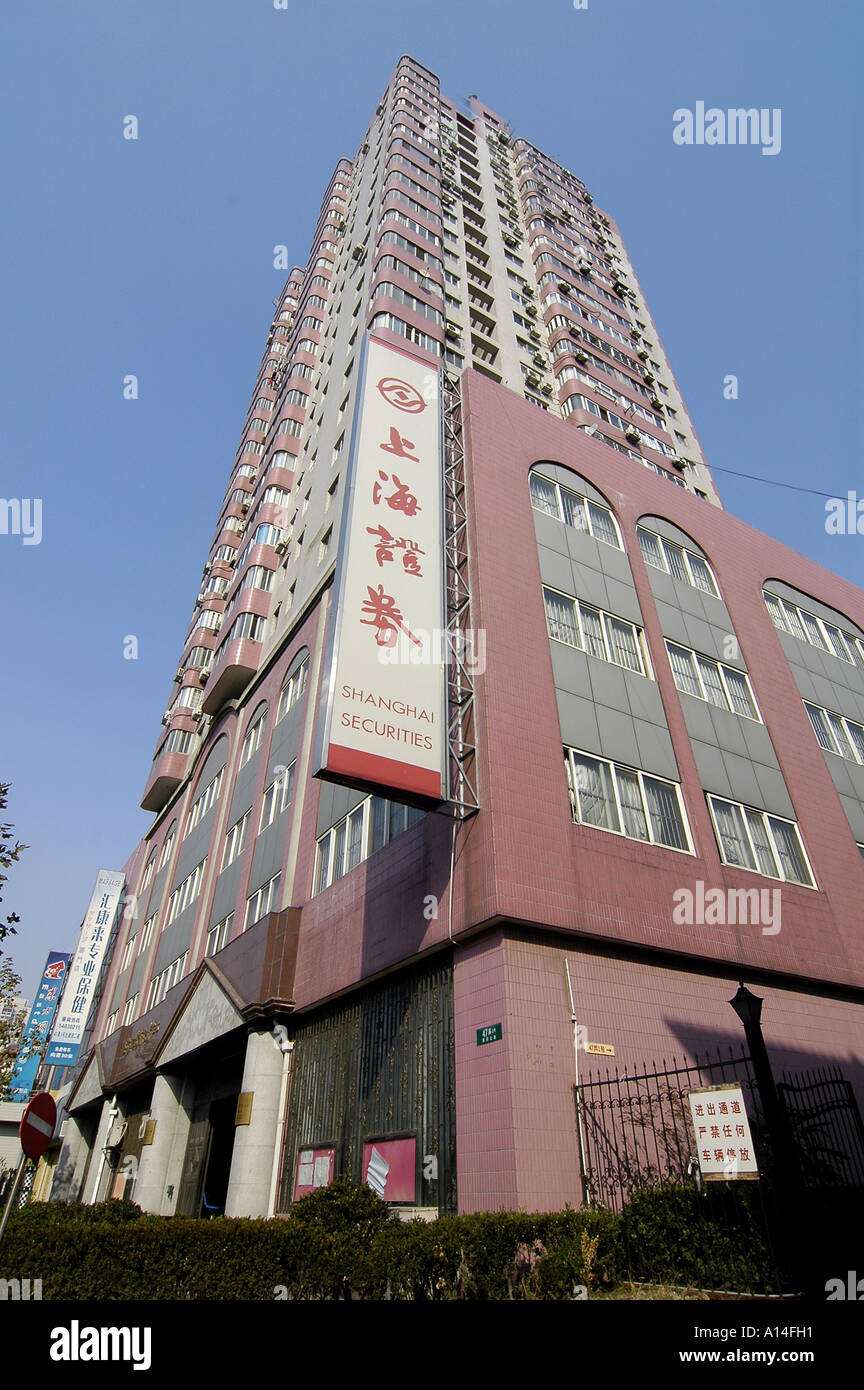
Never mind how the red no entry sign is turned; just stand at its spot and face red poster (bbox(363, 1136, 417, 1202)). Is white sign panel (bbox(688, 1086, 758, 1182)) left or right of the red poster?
right

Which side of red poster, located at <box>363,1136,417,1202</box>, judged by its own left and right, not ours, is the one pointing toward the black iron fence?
left

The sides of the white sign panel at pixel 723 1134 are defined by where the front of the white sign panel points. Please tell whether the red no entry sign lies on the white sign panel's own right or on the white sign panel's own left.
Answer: on the white sign panel's own right

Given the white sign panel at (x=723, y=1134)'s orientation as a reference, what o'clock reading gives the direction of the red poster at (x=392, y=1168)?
The red poster is roughly at 4 o'clock from the white sign panel.

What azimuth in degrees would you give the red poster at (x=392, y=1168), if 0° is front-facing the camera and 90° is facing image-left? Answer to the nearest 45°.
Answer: approximately 45°

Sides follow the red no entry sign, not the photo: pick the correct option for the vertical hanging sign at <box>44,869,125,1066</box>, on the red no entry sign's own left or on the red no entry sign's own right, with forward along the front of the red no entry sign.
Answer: on the red no entry sign's own left

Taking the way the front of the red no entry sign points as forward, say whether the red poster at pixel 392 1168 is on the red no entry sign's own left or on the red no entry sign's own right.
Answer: on the red no entry sign's own left

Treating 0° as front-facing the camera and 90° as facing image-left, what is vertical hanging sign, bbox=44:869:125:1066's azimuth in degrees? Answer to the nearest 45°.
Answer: approximately 315°
